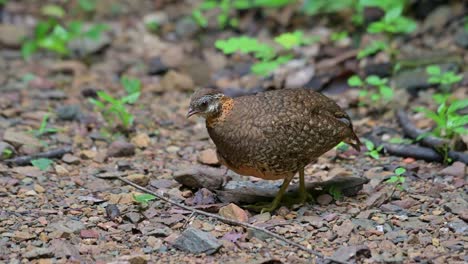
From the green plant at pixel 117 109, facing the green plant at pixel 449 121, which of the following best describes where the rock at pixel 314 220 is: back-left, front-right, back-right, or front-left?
front-right

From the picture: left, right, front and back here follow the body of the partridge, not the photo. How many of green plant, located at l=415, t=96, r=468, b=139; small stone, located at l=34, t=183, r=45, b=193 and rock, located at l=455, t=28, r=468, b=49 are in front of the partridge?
1

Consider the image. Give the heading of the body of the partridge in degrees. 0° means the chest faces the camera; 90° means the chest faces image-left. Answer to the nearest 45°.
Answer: approximately 90°

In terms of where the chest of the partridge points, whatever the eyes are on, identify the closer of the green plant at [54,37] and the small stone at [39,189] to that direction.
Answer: the small stone

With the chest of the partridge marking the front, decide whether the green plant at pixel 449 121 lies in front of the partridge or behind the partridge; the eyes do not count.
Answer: behind

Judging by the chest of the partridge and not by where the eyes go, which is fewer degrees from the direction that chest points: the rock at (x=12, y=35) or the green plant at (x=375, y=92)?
the rock

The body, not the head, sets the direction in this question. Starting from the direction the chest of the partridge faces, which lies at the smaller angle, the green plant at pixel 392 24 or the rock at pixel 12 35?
the rock

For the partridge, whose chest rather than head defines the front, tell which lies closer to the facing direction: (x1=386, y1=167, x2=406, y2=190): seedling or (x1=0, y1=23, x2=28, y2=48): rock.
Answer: the rock

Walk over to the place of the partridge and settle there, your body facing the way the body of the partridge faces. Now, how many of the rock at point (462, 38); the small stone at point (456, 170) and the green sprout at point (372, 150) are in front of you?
0

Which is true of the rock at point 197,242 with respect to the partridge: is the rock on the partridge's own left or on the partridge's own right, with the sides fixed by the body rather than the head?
on the partridge's own left

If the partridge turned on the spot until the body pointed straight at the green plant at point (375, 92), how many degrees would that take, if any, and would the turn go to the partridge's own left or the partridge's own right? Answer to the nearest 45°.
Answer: approximately 135° to the partridge's own right

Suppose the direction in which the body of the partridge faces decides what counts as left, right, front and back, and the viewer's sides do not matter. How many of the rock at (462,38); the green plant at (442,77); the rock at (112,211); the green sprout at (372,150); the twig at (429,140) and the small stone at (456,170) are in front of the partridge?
1

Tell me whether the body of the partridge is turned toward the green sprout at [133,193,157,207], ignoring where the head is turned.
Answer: yes

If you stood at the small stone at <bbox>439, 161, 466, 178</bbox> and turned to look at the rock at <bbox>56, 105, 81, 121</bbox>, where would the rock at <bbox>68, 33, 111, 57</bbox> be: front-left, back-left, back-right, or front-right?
front-right

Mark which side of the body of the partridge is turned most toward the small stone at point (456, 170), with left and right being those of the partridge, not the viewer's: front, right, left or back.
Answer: back

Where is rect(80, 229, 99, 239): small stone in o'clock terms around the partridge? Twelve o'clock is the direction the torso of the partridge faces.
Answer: The small stone is roughly at 11 o'clock from the partridge.

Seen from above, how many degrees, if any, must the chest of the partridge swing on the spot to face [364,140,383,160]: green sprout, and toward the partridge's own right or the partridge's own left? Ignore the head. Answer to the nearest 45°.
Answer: approximately 135° to the partridge's own right
